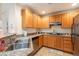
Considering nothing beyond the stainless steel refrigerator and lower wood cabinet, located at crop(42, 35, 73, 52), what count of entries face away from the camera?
0

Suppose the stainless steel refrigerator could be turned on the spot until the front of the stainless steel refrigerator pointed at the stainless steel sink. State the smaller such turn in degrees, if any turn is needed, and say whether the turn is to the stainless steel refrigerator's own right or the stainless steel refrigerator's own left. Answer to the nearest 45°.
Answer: approximately 45° to the stainless steel refrigerator's own right

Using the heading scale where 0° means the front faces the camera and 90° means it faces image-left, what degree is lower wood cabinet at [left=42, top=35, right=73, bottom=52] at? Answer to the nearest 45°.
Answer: approximately 45°

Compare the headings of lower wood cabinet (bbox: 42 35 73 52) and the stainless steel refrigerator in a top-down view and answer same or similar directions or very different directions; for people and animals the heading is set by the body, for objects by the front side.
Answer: same or similar directions
